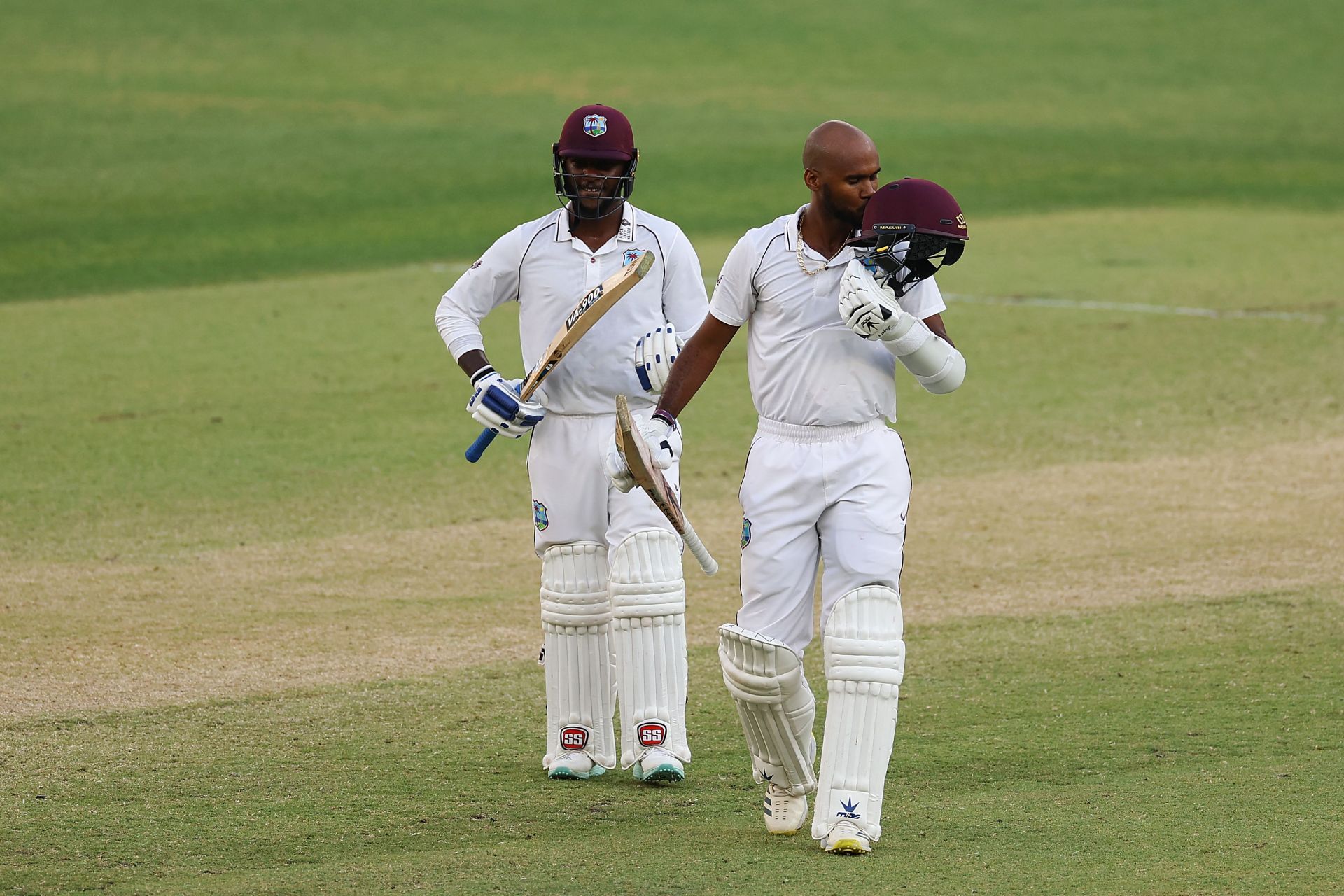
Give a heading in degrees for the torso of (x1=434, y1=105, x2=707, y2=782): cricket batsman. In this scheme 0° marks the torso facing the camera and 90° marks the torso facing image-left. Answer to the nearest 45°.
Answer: approximately 0°

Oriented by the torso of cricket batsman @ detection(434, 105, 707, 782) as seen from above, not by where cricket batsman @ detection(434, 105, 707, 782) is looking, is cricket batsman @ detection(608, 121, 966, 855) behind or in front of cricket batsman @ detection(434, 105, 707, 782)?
in front
